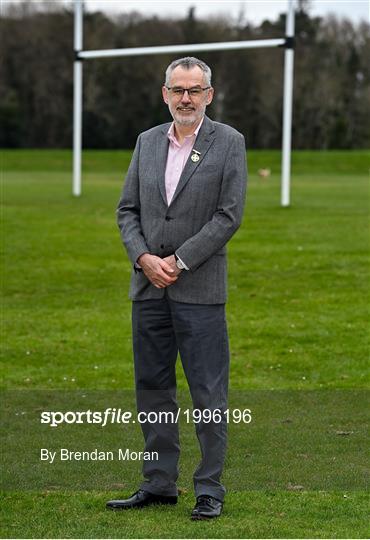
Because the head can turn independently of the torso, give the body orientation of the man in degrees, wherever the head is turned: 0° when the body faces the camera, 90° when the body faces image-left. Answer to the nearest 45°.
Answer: approximately 45°

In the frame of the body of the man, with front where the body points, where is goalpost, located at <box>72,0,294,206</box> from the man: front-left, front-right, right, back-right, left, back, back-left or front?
back-right
